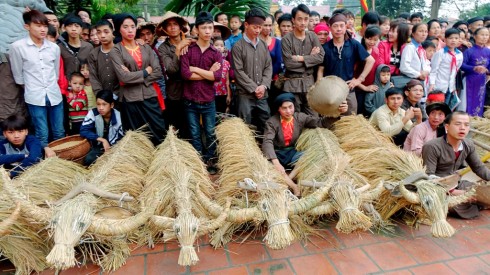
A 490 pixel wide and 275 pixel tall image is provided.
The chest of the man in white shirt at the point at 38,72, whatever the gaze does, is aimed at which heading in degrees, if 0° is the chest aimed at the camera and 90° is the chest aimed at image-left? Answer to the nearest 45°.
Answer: approximately 315°

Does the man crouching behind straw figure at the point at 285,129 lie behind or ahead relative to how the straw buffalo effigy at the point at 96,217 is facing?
behind

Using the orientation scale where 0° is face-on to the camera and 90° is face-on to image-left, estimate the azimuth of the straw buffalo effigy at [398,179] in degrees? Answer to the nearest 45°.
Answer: approximately 315°

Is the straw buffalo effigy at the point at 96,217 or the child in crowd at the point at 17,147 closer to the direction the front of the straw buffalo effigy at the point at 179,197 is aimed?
the straw buffalo effigy

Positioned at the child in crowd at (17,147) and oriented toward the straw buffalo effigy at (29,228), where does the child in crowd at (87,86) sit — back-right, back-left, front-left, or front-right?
back-left

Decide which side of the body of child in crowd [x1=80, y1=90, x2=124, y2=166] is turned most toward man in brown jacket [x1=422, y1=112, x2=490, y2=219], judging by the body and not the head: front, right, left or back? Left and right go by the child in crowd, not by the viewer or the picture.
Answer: left

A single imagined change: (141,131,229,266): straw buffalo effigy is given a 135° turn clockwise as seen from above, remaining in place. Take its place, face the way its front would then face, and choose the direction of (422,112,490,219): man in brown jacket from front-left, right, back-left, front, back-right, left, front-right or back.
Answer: back-right

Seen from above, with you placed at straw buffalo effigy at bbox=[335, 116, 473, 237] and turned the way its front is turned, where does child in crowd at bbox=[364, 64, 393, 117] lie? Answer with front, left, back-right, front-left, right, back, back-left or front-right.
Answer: back-left

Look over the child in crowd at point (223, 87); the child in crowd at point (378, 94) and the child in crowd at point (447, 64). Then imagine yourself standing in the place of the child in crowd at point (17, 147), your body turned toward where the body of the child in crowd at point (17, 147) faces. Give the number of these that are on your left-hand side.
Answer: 3

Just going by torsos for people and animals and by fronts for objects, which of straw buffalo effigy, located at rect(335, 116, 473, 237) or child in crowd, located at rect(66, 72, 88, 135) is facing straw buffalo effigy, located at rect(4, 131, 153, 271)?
the child in crowd

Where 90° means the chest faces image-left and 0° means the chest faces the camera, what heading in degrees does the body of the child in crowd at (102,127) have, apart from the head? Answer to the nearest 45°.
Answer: approximately 45°

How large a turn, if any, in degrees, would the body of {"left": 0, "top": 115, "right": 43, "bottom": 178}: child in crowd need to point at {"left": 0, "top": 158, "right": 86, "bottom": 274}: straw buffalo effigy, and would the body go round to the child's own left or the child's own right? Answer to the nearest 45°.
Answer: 0° — they already face it
